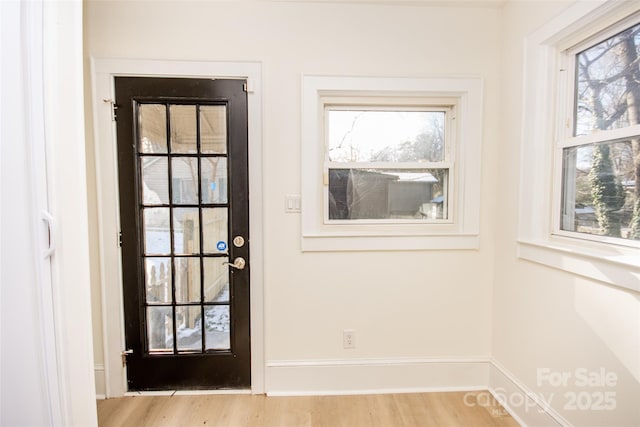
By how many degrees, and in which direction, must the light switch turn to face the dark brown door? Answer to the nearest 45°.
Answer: approximately 90° to its right

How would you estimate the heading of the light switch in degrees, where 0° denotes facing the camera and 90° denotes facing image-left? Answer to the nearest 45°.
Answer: approximately 0°

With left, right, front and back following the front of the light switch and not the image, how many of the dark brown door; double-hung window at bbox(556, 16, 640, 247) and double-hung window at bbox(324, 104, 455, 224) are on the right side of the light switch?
1

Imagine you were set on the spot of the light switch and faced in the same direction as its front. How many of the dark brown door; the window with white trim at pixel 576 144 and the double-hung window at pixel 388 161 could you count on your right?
1

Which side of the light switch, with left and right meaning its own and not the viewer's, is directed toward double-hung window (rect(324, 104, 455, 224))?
left

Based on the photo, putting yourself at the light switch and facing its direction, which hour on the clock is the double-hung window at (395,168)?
The double-hung window is roughly at 9 o'clock from the light switch.
